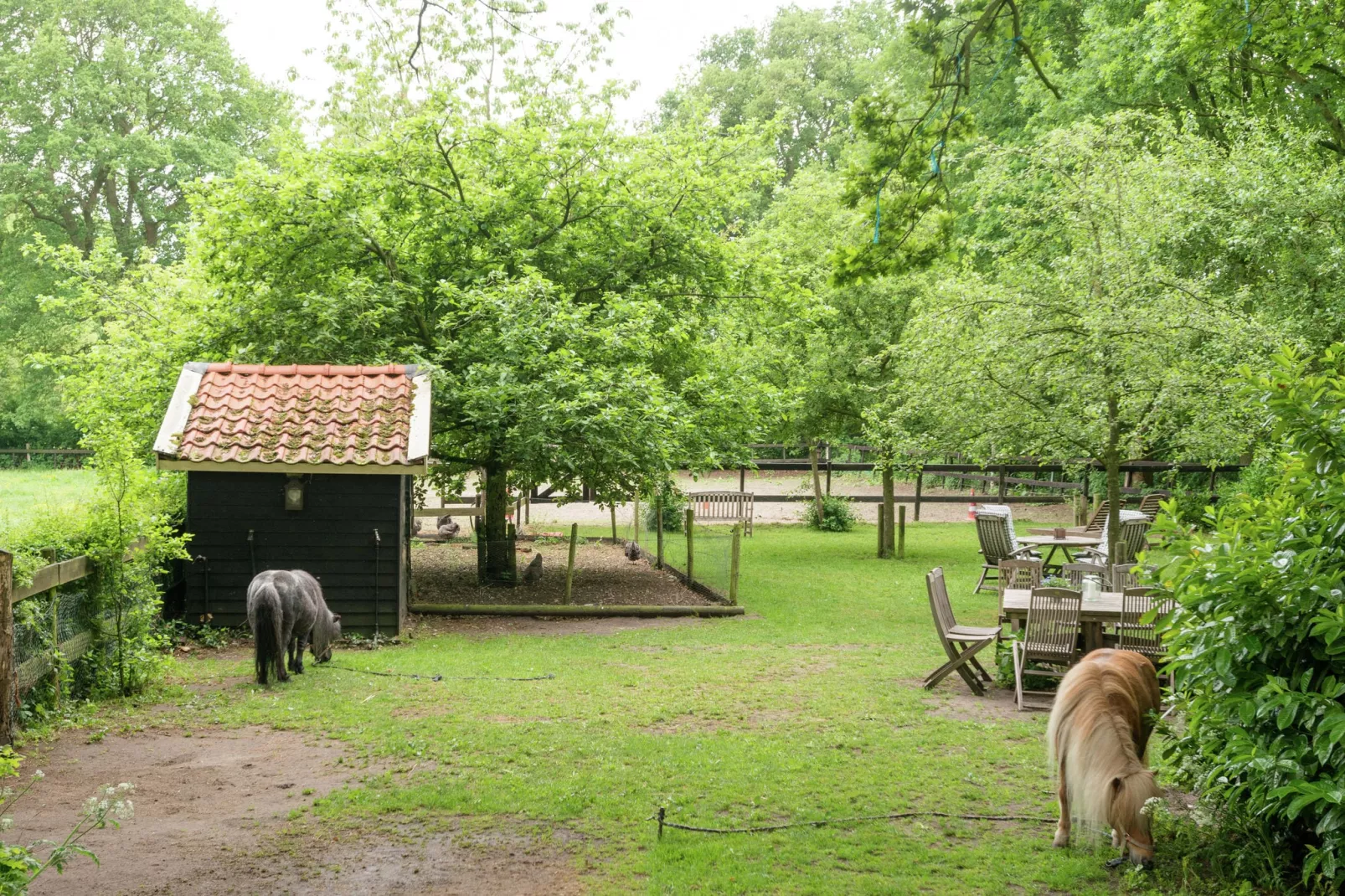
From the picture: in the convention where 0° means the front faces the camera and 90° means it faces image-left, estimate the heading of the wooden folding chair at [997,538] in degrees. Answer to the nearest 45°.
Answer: approximately 225°

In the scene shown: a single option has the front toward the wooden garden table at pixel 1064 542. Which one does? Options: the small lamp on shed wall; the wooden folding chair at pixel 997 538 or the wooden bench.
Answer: the wooden folding chair

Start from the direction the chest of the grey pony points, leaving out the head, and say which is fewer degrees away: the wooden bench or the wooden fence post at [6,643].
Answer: the wooden bench

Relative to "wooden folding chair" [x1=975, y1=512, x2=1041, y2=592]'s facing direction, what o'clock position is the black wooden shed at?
The black wooden shed is roughly at 6 o'clock from the wooden folding chair.

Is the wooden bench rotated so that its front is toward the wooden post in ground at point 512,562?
no

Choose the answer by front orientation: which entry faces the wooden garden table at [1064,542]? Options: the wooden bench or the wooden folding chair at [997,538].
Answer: the wooden folding chair

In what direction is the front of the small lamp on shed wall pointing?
toward the camera

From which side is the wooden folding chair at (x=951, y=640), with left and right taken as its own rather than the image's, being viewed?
right

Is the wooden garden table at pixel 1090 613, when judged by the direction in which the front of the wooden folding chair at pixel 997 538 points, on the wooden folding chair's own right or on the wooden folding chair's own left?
on the wooden folding chair's own right

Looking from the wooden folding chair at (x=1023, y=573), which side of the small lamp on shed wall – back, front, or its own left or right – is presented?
left

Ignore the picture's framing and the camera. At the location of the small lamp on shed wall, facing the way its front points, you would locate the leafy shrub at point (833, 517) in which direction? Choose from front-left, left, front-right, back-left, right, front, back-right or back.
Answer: back-left
